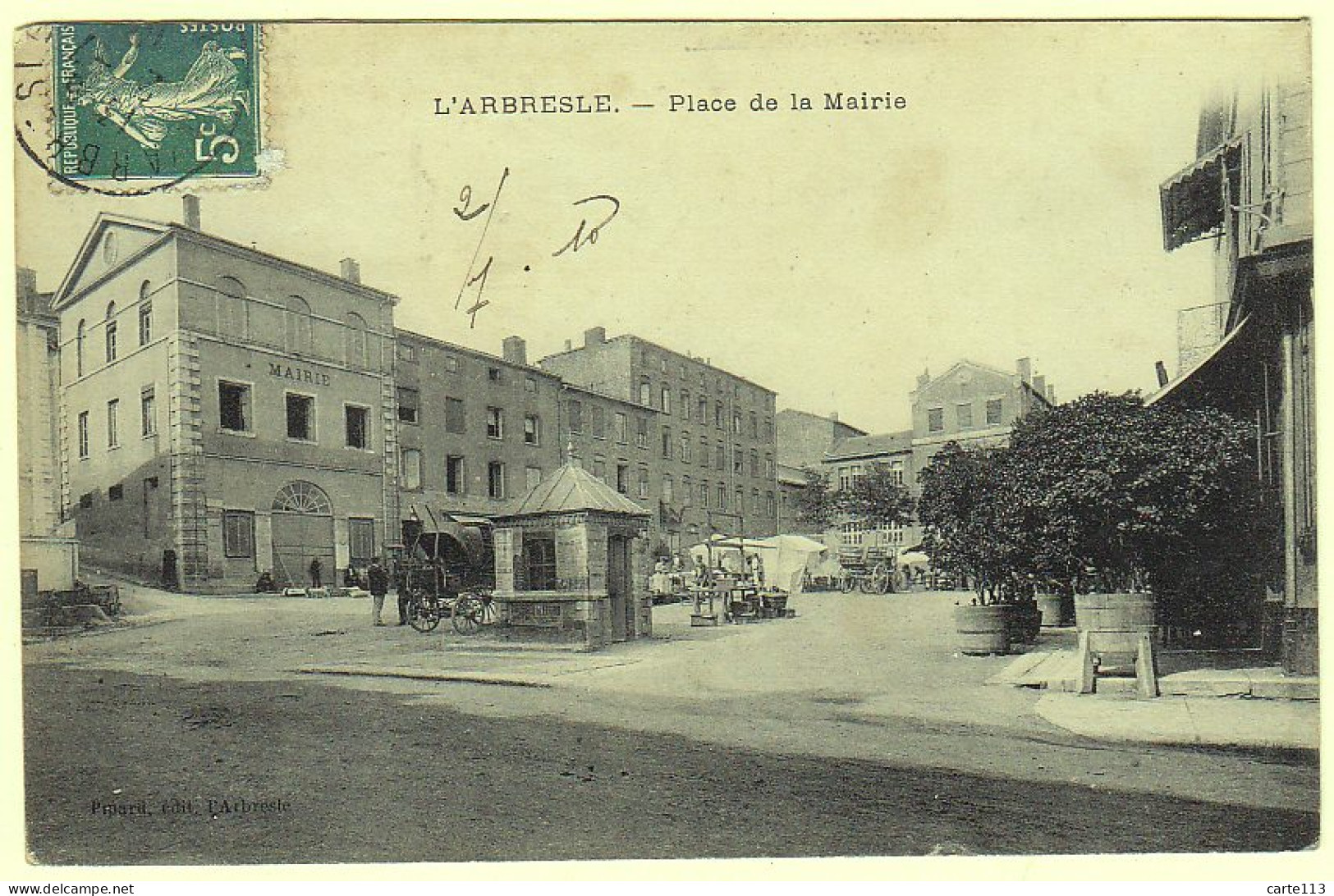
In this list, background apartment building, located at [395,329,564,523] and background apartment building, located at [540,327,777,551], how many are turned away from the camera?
0

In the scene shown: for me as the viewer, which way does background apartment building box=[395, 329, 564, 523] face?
facing the viewer and to the right of the viewer

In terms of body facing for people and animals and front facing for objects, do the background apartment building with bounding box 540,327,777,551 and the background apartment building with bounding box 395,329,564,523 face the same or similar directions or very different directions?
same or similar directions

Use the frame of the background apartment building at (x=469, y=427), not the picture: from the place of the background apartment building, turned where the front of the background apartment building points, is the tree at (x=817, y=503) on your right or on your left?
on your left
